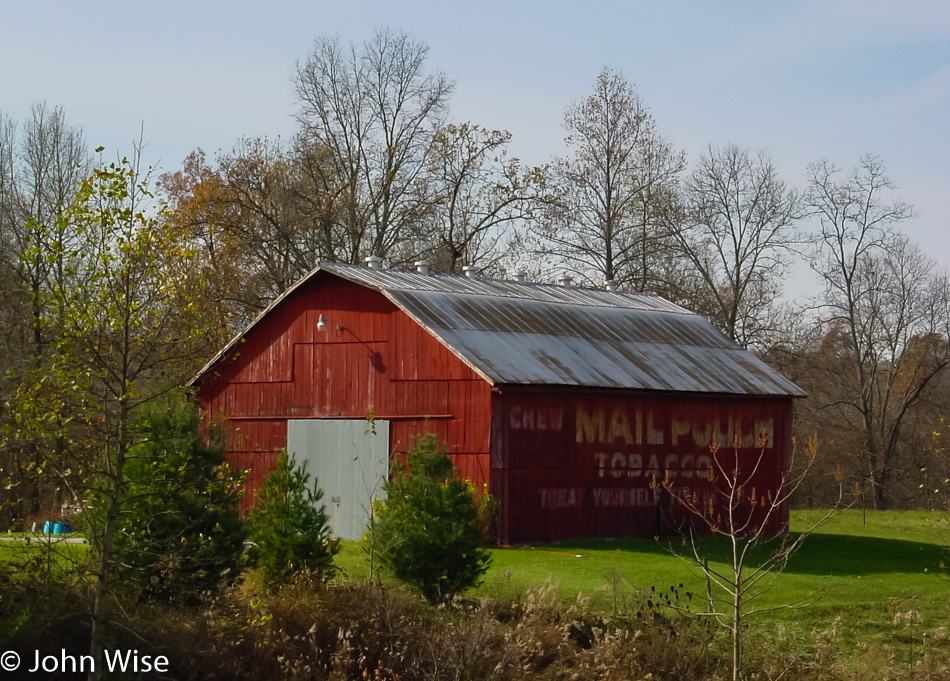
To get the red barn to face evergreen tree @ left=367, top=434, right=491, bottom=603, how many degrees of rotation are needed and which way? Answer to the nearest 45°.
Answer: approximately 45° to its left

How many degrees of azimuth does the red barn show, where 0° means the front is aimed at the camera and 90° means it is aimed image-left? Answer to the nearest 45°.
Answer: approximately 45°

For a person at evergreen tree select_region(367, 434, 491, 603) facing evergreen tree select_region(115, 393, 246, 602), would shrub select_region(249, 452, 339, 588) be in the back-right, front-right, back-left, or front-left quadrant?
front-right

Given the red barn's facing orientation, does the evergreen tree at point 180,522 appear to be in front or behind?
in front

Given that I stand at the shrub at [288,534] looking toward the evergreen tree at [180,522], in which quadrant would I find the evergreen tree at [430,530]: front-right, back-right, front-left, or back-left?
back-left

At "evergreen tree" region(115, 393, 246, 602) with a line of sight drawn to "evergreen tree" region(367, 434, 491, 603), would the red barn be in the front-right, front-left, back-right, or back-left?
front-left

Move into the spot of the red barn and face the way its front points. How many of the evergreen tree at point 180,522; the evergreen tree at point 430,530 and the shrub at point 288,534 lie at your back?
0

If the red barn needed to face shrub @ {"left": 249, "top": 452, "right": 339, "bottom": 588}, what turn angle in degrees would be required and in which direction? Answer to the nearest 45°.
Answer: approximately 45° to its left

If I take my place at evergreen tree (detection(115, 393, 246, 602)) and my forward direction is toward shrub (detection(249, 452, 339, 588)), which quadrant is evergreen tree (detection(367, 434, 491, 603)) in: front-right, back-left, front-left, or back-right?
front-right
